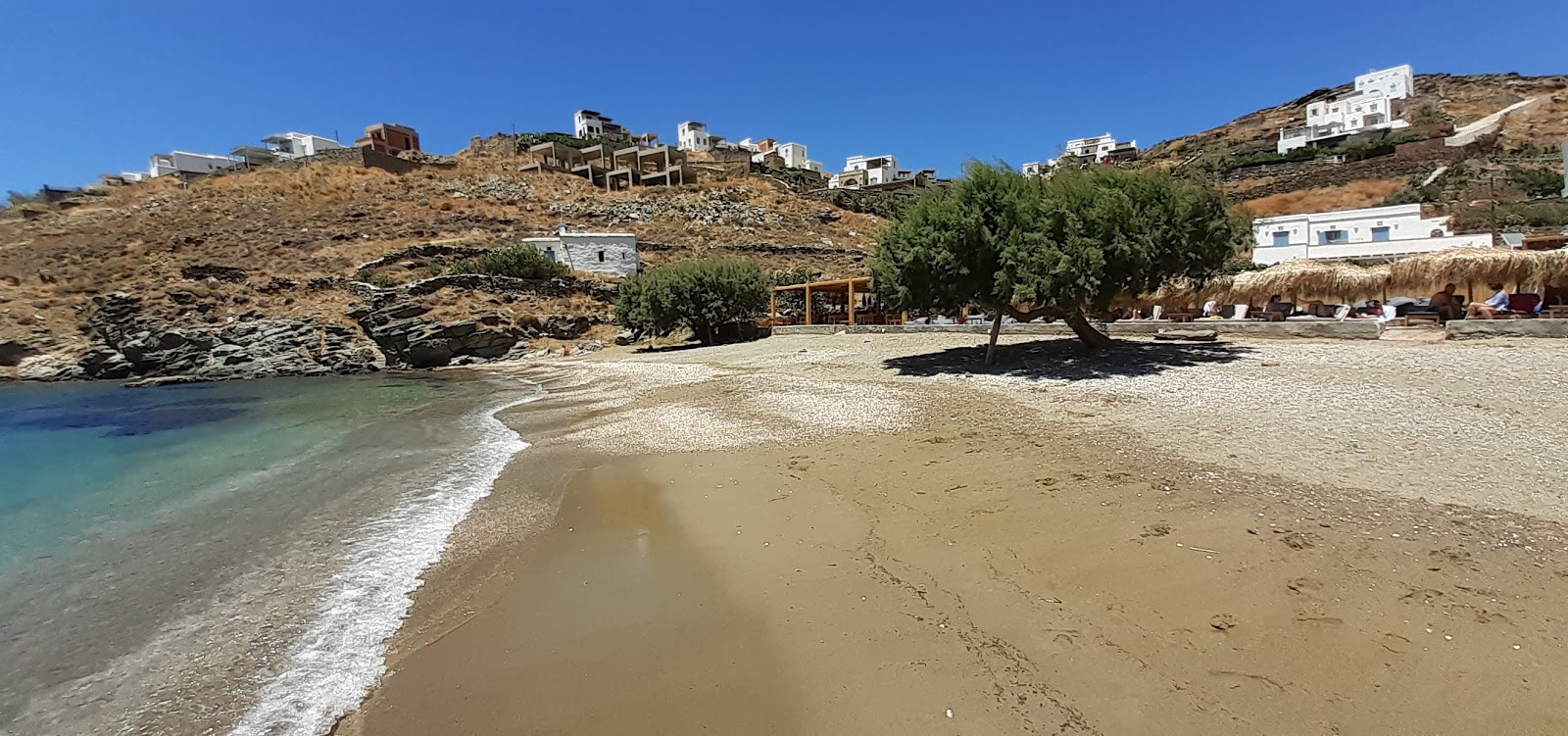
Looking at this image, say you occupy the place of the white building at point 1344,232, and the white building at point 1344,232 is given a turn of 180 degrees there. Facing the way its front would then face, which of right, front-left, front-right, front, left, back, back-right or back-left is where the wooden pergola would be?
back-left

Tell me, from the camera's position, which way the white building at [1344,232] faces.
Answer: facing the viewer

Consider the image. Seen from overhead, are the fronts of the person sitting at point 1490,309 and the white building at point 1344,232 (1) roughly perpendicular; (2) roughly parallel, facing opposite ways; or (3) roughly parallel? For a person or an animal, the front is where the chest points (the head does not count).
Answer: roughly perpendicular

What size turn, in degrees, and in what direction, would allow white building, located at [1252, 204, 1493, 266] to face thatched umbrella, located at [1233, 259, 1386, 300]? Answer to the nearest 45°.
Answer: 0° — it already faces it

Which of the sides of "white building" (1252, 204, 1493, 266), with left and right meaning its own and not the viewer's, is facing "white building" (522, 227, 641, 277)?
right

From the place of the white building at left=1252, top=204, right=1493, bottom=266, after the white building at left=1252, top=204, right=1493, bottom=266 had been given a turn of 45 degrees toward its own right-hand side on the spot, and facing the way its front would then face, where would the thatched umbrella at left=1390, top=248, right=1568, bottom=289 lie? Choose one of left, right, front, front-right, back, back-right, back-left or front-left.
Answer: front-left

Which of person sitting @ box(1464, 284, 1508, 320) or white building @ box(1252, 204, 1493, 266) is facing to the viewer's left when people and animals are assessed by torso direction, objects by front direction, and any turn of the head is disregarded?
the person sitting

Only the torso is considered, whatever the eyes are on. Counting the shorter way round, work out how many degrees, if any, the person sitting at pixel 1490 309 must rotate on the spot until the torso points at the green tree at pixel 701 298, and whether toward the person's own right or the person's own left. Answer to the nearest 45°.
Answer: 0° — they already face it

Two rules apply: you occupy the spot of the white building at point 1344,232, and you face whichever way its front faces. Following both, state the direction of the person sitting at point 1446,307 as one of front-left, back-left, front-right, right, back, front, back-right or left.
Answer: front

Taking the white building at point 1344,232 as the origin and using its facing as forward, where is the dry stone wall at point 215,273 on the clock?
The dry stone wall is roughly at 2 o'clock from the white building.

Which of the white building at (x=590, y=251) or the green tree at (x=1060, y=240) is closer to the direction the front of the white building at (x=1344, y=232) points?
the green tree

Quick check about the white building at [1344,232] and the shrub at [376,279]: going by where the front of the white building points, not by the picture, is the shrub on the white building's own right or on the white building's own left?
on the white building's own right

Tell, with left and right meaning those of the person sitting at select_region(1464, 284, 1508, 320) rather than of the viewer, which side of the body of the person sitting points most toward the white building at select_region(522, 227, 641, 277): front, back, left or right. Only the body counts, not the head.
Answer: front

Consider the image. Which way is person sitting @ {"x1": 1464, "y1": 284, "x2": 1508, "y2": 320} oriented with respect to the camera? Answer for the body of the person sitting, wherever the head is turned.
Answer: to the viewer's left
